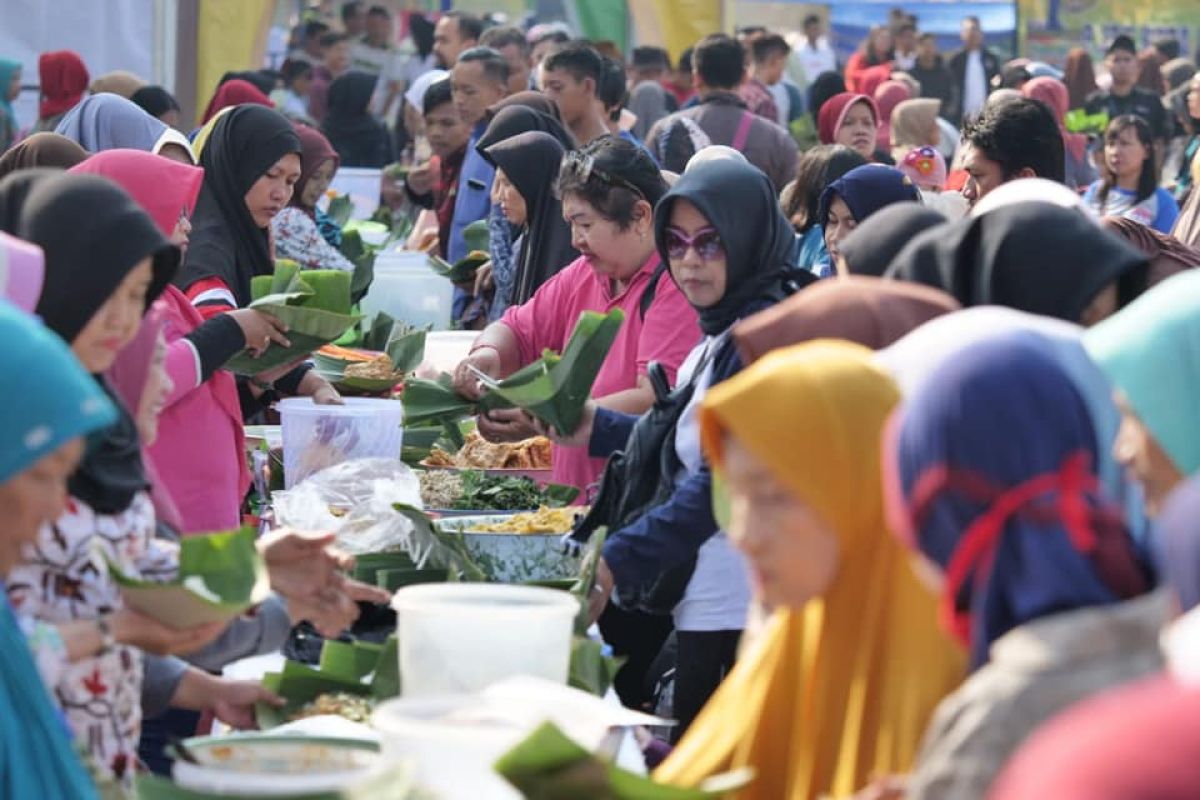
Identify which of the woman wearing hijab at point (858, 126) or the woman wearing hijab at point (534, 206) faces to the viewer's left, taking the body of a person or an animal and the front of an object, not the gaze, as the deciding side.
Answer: the woman wearing hijab at point (534, 206)

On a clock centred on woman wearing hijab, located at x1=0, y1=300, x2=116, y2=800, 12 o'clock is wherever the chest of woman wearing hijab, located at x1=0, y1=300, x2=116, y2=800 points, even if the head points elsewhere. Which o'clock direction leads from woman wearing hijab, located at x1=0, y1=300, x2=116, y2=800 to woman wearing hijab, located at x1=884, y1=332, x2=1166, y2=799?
woman wearing hijab, located at x1=884, y1=332, x2=1166, y2=799 is roughly at 1 o'clock from woman wearing hijab, located at x1=0, y1=300, x2=116, y2=800.

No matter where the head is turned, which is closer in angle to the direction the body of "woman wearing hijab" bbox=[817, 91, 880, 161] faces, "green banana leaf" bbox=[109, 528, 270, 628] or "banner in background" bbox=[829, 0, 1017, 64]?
the green banana leaf

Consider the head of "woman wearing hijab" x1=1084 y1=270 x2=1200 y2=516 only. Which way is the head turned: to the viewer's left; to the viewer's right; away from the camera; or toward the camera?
to the viewer's left

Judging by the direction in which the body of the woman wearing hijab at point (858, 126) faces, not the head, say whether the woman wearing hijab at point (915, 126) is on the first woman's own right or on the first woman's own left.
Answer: on the first woman's own left

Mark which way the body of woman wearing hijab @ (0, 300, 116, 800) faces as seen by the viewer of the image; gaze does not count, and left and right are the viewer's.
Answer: facing to the right of the viewer

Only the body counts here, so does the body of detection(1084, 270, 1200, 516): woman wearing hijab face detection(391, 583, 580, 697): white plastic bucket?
yes

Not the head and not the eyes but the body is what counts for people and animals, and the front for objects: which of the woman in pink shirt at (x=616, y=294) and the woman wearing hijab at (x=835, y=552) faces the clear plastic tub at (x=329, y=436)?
the woman in pink shirt

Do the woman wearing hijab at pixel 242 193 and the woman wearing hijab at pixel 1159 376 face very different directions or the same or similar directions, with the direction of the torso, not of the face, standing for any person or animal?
very different directions

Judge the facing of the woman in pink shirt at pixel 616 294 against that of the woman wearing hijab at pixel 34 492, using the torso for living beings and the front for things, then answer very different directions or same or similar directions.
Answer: very different directions

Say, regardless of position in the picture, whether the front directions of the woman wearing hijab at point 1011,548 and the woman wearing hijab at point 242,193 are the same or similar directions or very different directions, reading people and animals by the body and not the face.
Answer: very different directions

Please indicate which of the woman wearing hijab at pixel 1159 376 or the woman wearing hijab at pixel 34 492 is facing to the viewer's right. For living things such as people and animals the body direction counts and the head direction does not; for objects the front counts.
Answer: the woman wearing hijab at pixel 34 492

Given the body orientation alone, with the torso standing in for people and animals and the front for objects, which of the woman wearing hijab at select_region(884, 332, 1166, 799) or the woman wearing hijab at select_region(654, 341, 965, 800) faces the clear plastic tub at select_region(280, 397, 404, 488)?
the woman wearing hijab at select_region(884, 332, 1166, 799)

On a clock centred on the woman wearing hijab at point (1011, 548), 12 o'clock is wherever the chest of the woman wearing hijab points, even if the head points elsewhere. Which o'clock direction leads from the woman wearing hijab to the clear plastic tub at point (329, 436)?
The clear plastic tub is roughly at 12 o'clock from the woman wearing hijab.
